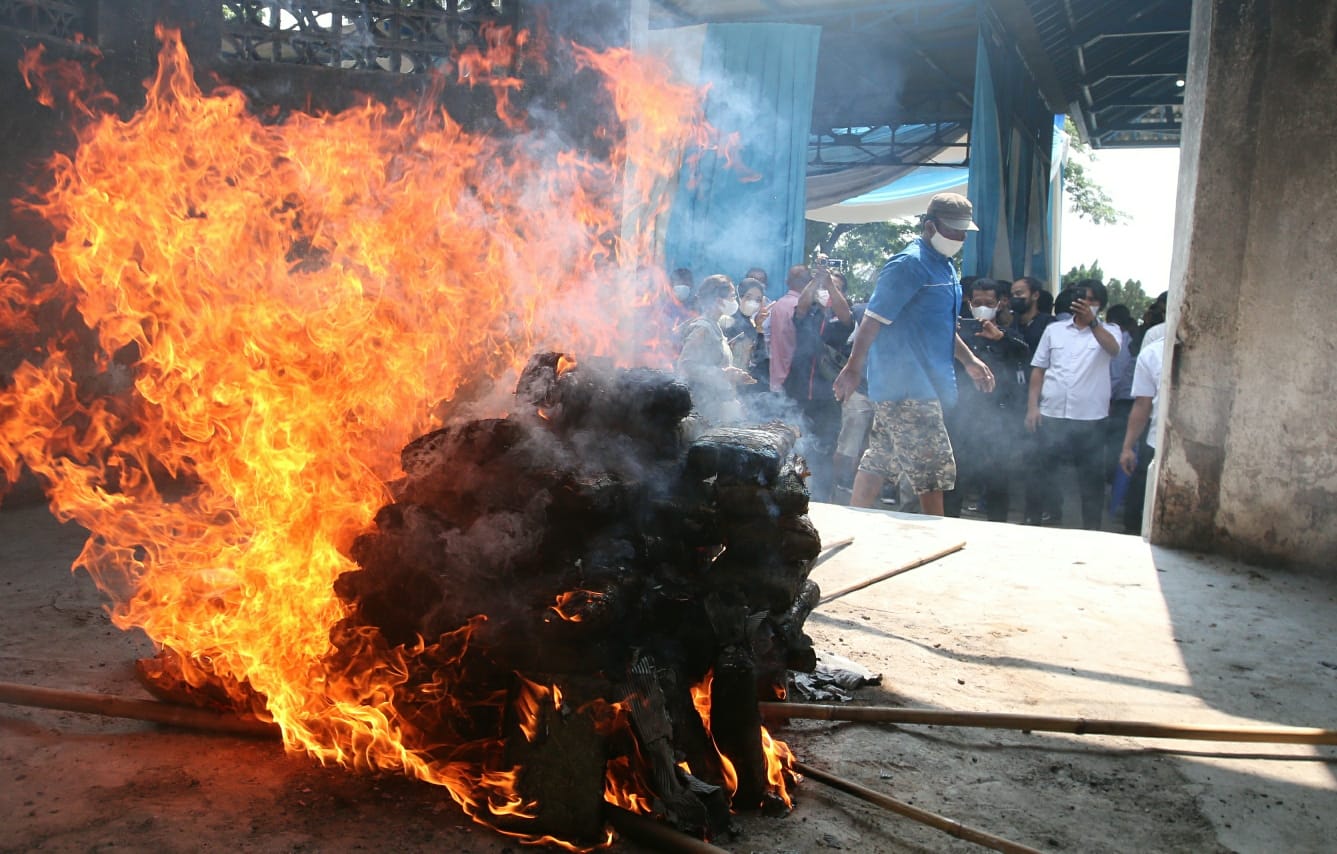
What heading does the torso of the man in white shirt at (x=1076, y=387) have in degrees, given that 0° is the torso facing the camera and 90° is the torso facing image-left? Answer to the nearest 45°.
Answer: approximately 0°

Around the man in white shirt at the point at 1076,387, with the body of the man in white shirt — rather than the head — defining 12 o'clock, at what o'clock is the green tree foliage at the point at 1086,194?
The green tree foliage is roughly at 6 o'clock from the man in white shirt.

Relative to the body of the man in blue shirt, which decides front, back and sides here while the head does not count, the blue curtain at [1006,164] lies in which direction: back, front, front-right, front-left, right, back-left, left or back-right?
back-left

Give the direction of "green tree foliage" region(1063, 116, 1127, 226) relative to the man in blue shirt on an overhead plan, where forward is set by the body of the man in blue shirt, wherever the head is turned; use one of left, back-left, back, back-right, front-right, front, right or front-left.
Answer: back-left

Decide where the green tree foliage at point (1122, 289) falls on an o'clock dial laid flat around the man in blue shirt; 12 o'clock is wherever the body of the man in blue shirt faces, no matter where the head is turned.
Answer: The green tree foliage is roughly at 8 o'clock from the man in blue shirt.

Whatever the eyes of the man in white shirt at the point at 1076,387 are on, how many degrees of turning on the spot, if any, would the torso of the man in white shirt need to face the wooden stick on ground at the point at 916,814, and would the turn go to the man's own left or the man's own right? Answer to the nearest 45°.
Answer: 0° — they already face it
